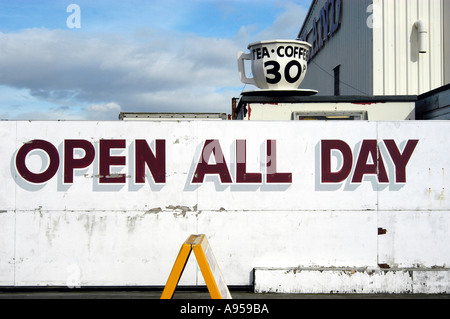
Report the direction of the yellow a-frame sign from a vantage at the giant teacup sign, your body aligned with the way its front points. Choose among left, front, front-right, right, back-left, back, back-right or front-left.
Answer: front

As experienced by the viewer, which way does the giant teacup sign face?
facing the viewer
